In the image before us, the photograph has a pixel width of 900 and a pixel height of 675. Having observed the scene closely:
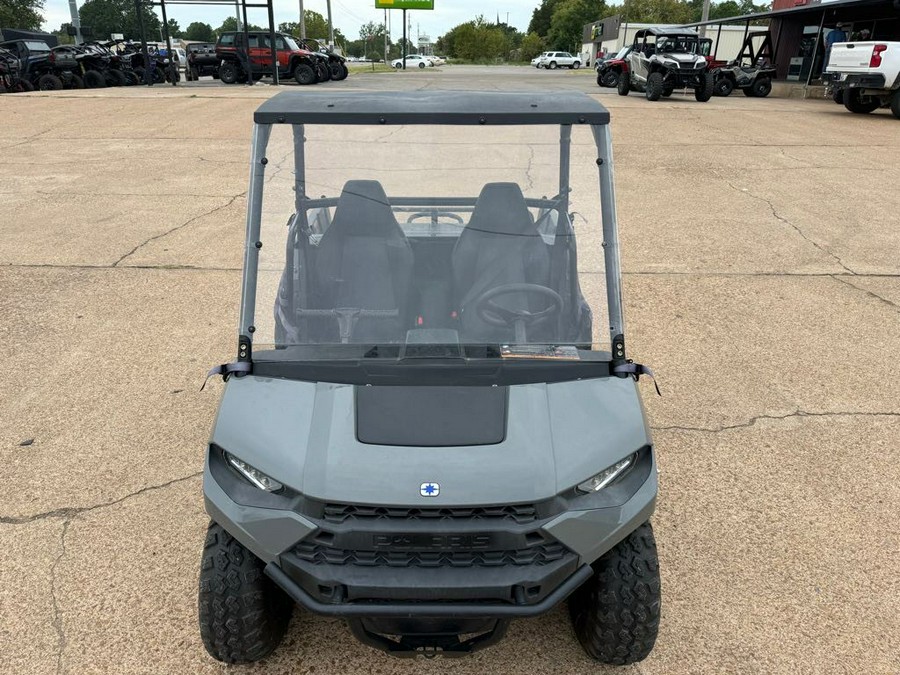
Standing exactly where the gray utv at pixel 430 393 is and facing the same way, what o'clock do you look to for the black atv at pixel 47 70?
The black atv is roughly at 5 o'clock from the gray utv.

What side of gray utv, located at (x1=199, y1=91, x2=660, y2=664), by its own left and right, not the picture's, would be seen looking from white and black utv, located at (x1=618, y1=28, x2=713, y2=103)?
back

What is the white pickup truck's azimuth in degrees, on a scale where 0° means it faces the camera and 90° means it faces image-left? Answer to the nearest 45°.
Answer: approximately 225°

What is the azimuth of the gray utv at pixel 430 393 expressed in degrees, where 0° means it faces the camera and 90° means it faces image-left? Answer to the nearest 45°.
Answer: approximately 0°

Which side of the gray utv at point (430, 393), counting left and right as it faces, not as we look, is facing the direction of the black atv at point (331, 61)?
back

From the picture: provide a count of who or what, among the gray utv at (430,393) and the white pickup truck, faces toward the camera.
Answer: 1

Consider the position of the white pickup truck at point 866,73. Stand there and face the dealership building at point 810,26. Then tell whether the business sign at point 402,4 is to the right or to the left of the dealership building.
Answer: left

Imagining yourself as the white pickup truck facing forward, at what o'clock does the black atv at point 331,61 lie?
The black atv is roughly at 8 o'clock from the white pickup truck.

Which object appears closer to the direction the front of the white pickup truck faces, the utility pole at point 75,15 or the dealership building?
the dealership building

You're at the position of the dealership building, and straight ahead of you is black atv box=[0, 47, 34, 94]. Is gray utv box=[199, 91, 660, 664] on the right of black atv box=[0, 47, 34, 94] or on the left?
left

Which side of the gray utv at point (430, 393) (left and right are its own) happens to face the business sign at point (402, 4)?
back
